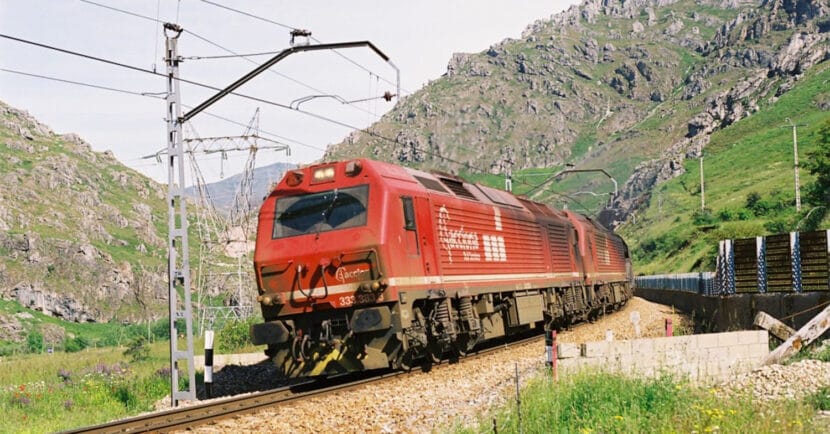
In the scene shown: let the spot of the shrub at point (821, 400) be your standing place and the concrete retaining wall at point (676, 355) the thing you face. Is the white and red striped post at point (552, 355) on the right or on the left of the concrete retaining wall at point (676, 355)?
left

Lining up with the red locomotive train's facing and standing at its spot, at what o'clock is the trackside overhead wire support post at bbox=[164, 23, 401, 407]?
The trackside overhead wire support post is roughly at 12 o'clock from the red locomotive train.

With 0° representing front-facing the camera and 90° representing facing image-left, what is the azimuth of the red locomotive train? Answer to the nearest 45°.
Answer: approximately 45°

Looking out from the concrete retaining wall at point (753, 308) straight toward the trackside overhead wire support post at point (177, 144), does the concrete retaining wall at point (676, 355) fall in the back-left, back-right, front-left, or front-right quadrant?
front-left

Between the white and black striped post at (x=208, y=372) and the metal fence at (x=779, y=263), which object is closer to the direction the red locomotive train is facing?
the white and black striped post

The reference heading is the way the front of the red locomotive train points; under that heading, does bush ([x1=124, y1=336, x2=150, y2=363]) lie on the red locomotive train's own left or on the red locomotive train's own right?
on the red locomotive train's own right

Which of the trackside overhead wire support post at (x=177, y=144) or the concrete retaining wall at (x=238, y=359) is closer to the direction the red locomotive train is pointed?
the trackside overhead wire support post

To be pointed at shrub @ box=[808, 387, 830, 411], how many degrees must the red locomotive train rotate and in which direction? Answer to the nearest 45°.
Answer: approximately 90° to its left
